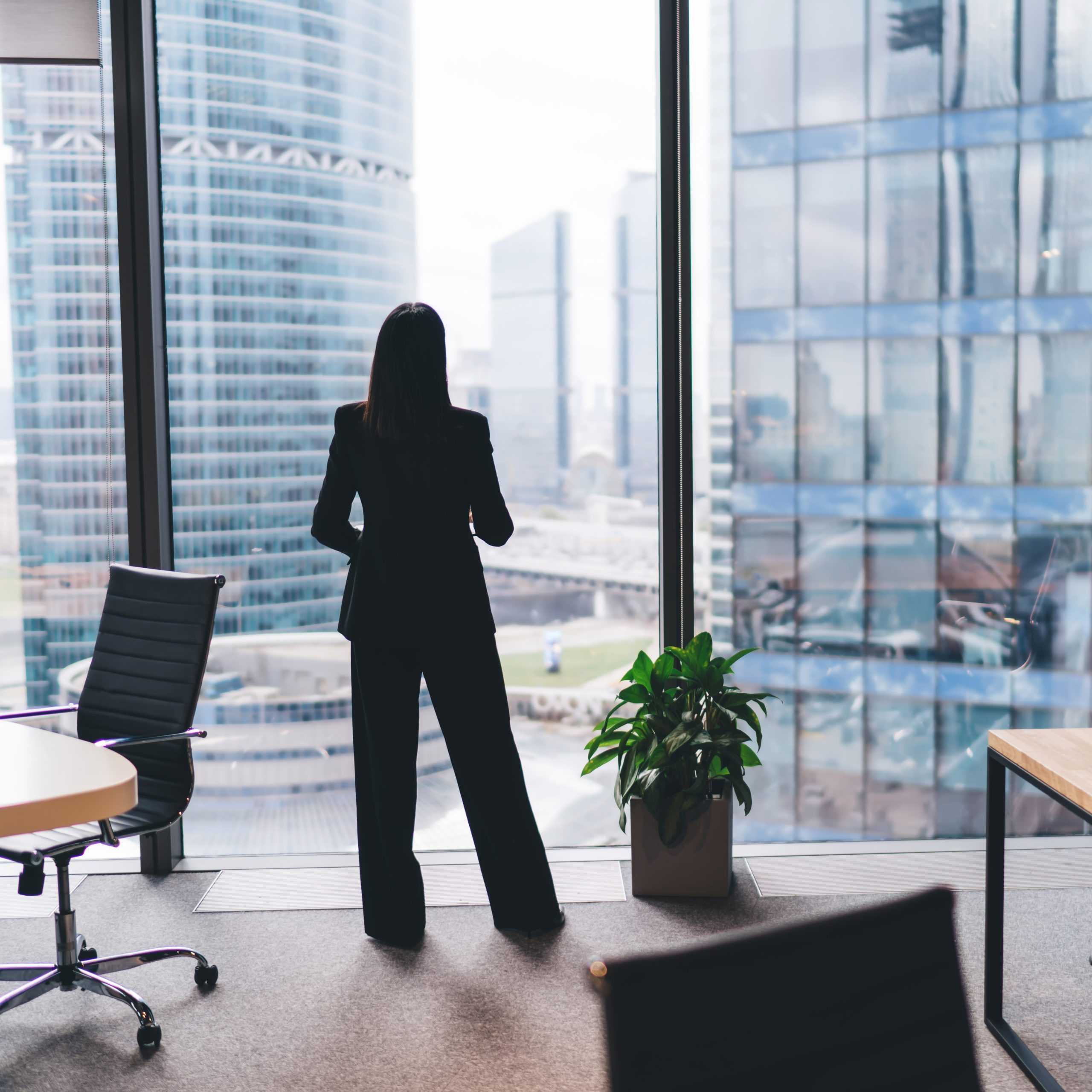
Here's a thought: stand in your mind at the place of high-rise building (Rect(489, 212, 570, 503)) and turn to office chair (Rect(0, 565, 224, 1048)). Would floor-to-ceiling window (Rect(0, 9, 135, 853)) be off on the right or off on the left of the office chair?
right

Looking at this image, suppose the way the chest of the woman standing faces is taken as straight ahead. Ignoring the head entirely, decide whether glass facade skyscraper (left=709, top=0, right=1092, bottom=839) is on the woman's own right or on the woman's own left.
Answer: on the woman's own right

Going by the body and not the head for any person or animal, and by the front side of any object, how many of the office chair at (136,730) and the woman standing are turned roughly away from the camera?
1

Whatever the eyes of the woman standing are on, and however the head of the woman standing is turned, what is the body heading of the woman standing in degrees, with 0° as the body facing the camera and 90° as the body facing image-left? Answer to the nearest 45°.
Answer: approximately 180°

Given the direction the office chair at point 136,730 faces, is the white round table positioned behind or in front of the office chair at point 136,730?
in front

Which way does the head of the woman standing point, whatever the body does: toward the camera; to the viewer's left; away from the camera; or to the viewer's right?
away from the camera

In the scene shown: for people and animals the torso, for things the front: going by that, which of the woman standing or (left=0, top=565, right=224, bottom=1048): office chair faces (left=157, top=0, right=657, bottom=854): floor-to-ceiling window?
the woman standing

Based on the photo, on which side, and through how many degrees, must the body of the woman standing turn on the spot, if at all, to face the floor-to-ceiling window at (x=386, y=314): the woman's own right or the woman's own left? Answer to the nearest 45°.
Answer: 0° — they already face it
